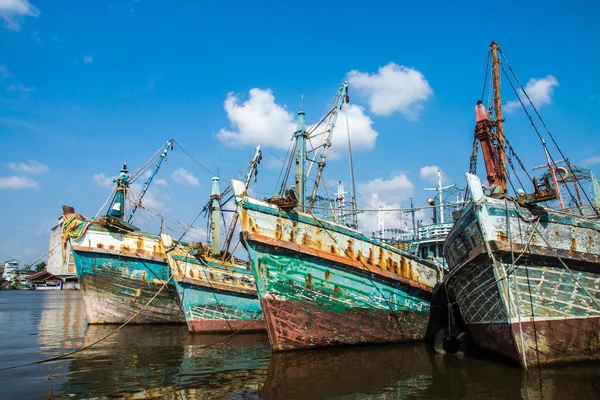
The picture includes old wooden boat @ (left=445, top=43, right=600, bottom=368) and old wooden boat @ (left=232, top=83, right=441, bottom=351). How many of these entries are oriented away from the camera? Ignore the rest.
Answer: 0

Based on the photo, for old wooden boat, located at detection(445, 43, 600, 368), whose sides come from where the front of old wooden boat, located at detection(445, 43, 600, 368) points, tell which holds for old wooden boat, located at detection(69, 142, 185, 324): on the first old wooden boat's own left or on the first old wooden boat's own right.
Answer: on the first old wooden boat's own right

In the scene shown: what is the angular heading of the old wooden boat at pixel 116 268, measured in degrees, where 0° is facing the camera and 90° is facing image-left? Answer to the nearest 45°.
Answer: approximately 45°

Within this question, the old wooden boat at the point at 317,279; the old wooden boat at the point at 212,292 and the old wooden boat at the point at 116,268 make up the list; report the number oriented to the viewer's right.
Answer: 0

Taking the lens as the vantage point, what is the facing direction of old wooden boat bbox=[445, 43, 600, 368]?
facing the viewer and to the left of the viewer

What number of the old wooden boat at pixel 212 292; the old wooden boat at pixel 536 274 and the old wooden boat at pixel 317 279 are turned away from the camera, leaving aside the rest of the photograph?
0

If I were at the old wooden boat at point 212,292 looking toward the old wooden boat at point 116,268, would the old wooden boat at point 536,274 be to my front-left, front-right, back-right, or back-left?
back-left

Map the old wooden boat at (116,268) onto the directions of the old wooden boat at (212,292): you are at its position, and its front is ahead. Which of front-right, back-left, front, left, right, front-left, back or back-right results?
right
